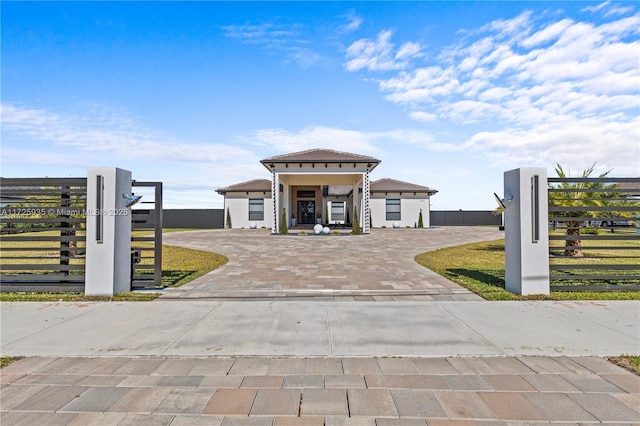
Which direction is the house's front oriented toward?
toward the camera

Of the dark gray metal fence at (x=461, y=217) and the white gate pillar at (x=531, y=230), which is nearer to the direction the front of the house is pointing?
the white gate pillar

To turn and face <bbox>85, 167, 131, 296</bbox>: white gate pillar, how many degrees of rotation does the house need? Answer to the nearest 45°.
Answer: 0° — it already faces it

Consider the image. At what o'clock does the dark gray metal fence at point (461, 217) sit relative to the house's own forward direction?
The dark gray metal fence is roughly at 8 o'clock from the house.

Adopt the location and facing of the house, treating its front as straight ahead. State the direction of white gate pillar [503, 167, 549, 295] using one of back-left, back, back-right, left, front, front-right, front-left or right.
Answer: front
